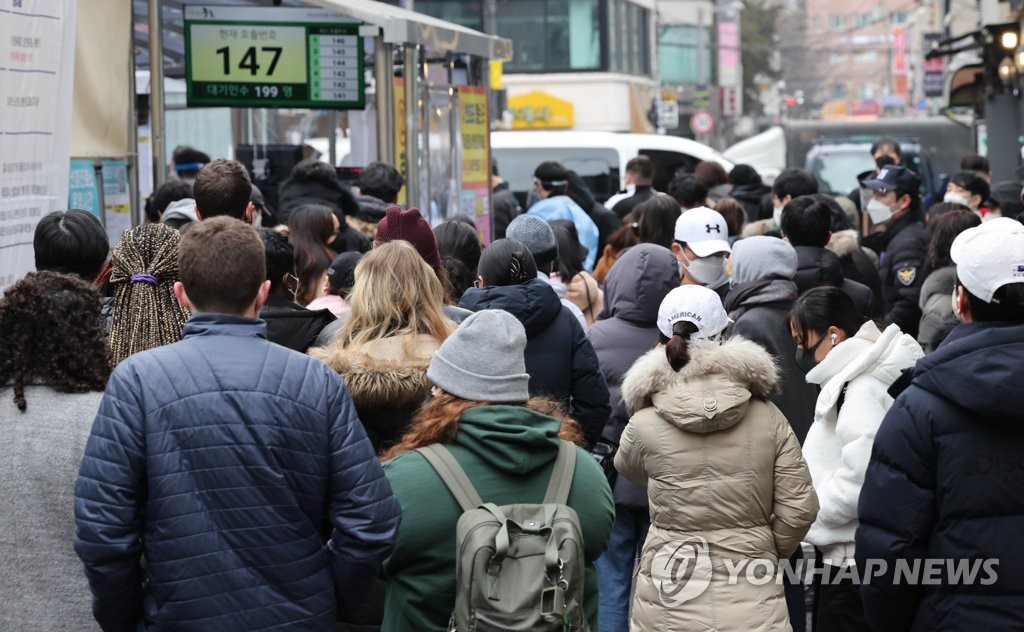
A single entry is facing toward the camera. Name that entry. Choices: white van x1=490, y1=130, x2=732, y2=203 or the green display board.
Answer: the green display board

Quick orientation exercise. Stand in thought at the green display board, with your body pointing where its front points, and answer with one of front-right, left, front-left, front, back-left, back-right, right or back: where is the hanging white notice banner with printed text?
front

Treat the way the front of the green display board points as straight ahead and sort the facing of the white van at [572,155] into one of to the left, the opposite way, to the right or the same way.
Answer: to the left

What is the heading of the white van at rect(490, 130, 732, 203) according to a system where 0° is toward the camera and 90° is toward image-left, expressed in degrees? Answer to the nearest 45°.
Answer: approximately 270°

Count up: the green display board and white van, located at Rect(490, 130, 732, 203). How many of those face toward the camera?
1

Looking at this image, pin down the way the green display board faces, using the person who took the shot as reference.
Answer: facing the viewer

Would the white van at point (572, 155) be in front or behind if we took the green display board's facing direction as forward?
behind
